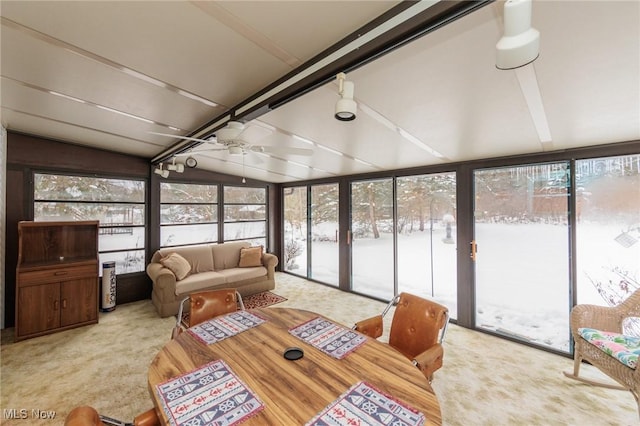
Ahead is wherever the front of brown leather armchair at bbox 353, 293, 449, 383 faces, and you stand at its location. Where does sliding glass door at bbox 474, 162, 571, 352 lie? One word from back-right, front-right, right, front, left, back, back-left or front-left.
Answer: back

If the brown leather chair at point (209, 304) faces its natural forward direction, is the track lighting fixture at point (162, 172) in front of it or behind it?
behind

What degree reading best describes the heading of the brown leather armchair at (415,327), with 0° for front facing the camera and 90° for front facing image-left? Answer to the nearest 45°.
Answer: approximately 45°

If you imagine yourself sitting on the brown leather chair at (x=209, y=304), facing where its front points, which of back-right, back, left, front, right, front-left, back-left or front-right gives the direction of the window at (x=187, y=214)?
back-left

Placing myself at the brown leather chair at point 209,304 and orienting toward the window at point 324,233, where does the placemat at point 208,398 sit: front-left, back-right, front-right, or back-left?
back-right

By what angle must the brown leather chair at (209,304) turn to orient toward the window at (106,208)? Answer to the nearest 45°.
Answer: approximately 180°

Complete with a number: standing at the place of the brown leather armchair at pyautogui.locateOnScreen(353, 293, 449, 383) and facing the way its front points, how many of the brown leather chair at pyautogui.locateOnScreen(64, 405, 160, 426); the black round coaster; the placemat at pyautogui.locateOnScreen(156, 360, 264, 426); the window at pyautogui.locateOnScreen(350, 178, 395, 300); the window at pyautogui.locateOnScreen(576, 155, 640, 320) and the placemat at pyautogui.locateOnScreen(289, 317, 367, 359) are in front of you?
4

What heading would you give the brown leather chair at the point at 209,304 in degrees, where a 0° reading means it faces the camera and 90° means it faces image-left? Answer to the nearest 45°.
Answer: approximately 315°

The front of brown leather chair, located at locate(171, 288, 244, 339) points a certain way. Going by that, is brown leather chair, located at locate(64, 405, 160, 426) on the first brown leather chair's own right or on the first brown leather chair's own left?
on the first brown leather chair's own right

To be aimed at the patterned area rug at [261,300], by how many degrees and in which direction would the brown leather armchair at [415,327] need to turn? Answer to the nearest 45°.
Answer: approximately 90° to its right

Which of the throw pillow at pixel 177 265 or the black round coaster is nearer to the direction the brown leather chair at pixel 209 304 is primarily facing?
the black round coaster

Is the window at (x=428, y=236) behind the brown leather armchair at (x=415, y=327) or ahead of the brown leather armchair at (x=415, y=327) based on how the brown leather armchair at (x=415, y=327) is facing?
behind

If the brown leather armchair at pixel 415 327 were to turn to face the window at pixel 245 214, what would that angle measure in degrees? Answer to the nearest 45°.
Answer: approximately 90° to its right

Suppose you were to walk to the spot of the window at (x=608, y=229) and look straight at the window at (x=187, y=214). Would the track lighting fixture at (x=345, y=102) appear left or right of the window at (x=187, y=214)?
left
